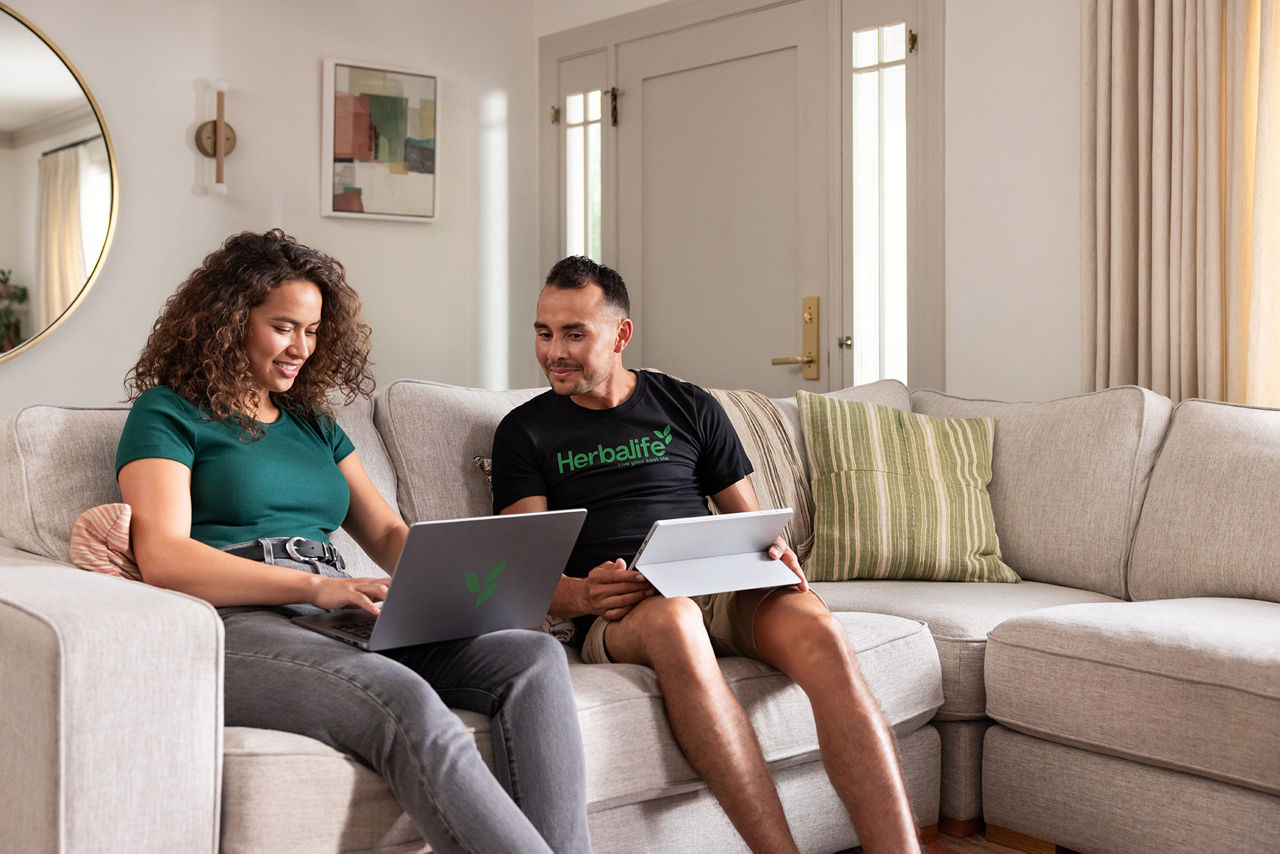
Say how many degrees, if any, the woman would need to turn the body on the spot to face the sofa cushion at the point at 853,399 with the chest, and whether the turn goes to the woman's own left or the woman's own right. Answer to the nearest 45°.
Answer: approximately 90° to the woman's own left

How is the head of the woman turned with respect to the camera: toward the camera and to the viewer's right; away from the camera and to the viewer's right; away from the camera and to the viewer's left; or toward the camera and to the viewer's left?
toward the camera and to the viewer's right

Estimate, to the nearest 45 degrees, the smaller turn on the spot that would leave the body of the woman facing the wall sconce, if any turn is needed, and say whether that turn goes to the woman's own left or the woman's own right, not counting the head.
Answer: approximately 135° to the woman's own left

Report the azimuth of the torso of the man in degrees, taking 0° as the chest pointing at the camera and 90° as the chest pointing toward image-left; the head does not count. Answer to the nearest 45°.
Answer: approximately 0°

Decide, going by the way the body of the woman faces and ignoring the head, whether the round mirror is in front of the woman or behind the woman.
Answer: behind
